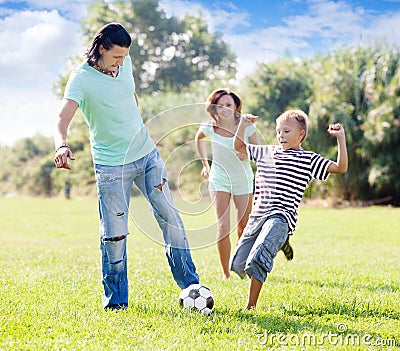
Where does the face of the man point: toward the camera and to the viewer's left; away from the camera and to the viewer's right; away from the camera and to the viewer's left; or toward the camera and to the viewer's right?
toward the camera and to the viewer's right

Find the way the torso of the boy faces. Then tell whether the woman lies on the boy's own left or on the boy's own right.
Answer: on the boy's own right

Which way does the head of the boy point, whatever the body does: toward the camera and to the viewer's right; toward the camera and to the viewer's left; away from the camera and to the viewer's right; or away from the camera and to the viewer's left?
toward the camera and to the viewer's left

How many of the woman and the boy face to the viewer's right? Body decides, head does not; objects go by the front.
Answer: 0

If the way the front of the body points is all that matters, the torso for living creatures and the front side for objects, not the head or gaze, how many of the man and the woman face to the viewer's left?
0

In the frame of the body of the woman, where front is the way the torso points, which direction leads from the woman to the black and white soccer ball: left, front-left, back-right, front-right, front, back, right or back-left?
front

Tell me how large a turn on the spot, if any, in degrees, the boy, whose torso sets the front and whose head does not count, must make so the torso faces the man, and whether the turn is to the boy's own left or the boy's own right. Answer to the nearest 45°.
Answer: approximately 45° to the boy's own right

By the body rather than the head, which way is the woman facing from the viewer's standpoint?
toward the camera

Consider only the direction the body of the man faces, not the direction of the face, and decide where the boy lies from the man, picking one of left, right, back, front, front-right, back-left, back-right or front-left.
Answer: front-left

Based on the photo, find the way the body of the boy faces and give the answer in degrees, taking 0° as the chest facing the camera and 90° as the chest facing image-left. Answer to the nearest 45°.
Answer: approximately 45°

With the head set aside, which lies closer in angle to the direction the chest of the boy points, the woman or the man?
the man
